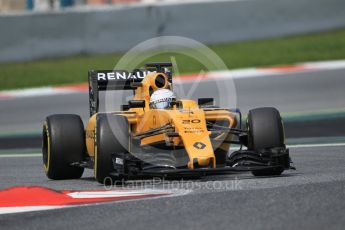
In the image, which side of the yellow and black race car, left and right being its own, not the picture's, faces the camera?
front
